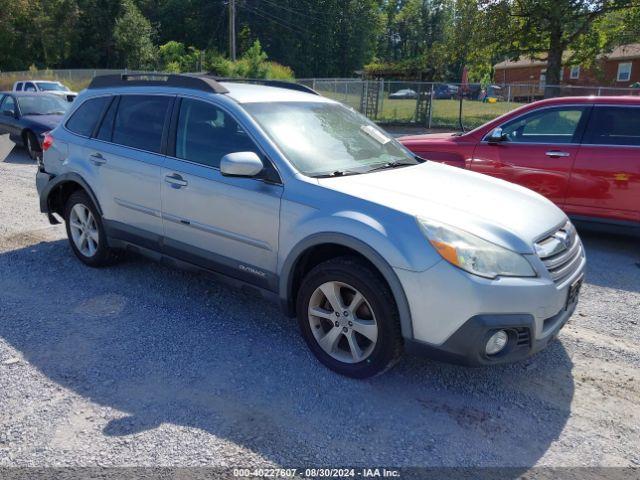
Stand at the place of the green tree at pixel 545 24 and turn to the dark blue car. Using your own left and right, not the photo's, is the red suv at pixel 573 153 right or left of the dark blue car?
left

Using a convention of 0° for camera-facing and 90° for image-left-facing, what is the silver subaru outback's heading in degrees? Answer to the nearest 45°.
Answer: approximately 315°

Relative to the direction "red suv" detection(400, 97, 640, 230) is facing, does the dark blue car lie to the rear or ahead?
ahead

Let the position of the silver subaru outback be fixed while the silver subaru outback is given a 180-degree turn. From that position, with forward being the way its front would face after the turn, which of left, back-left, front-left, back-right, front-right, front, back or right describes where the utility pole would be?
front-right

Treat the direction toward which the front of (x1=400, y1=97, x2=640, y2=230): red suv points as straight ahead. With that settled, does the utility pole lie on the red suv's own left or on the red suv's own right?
on the red suv's own right

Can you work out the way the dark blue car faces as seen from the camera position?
facing the viewer and to the right of the viewer

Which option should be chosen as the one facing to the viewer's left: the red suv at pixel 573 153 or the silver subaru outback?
the red suv

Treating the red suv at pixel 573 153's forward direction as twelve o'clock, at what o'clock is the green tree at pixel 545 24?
The green tree is roughly at 3 o'clock from the red suv.

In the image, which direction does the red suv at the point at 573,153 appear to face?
to the viewer's left

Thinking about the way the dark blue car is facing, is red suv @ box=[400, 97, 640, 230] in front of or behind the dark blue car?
in front
